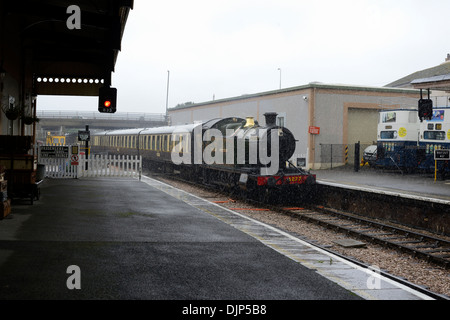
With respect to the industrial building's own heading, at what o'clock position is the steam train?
The steam train is roughly at 2 o'clock from the industrial building.

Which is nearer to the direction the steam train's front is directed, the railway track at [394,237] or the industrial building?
the railway track

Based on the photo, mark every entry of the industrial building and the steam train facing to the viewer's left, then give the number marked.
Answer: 0

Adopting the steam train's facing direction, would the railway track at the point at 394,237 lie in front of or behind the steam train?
in front

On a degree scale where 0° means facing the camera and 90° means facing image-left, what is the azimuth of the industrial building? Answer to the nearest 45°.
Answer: approximately 315°

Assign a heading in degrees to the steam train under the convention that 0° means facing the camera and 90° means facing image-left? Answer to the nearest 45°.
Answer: approximately 315°

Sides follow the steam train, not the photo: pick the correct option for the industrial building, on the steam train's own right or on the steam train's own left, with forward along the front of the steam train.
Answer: on the steam train's own left
